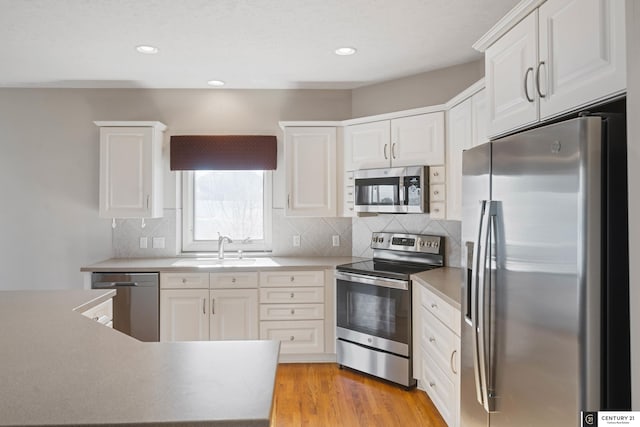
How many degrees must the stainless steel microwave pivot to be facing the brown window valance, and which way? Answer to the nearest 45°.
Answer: approximately 45° to its right

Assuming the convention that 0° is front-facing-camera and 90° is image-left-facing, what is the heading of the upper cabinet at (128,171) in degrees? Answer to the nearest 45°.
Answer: approximately 0°

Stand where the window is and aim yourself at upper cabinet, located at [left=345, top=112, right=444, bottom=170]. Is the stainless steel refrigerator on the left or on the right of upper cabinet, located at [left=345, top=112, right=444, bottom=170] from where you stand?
right

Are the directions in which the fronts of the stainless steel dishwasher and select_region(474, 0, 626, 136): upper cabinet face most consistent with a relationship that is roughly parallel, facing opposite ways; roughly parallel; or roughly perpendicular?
roughly perpendicular
